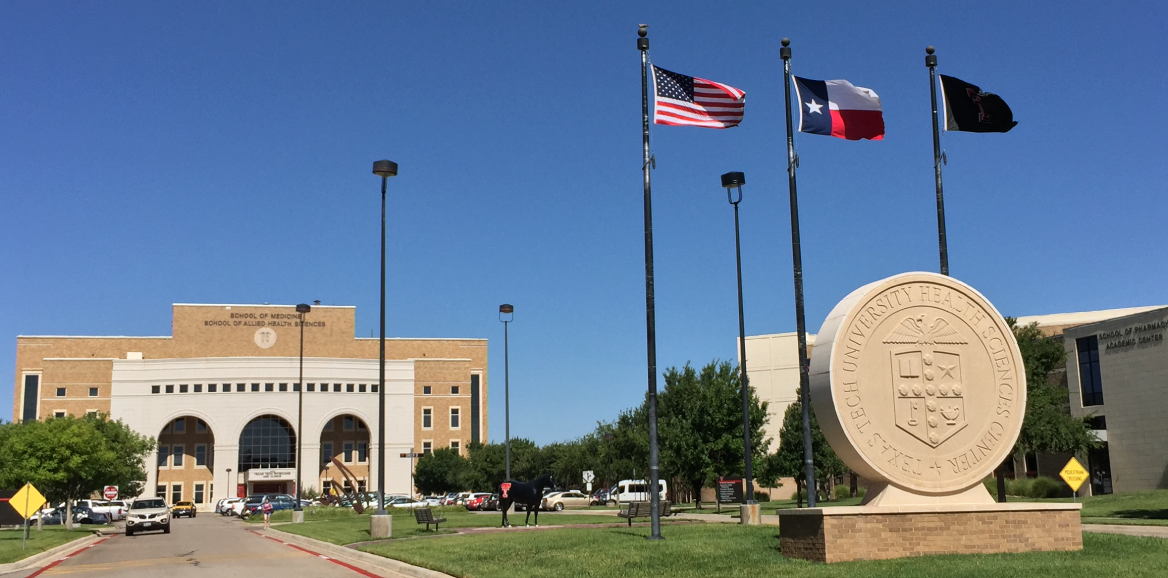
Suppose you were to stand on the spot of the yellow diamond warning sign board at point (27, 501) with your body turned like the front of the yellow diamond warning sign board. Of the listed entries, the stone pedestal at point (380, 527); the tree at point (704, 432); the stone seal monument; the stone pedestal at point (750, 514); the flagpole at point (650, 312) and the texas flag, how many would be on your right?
0

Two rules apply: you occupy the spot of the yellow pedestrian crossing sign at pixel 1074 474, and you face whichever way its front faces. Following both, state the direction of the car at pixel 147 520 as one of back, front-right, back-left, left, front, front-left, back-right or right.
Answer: right

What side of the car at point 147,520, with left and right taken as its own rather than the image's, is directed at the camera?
front

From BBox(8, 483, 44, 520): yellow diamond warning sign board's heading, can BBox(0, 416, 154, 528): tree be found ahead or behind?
behind

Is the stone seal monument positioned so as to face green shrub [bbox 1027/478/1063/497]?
no

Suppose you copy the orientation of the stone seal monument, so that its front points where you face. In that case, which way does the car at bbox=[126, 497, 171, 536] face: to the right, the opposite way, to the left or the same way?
the same way

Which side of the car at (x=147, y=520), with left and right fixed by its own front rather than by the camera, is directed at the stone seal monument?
front

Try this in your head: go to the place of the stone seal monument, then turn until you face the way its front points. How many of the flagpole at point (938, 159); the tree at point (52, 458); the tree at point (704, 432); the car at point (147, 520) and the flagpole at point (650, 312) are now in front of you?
0

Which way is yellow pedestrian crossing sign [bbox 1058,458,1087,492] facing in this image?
toward the camera

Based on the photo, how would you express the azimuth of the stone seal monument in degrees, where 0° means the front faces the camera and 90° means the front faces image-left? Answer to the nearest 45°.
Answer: approximately 315°

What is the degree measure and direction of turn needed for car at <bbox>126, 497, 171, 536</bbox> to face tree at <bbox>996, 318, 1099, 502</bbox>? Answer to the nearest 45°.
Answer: approximately 90° to its left

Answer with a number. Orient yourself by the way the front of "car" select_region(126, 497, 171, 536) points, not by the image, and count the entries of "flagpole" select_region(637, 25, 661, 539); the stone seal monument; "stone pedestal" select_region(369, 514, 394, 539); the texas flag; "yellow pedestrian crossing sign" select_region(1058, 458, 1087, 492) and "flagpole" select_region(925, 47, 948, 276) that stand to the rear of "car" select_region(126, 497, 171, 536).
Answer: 0

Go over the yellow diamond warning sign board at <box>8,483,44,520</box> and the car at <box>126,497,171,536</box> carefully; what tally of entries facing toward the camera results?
2

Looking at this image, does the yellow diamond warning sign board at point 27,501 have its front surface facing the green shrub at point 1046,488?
no

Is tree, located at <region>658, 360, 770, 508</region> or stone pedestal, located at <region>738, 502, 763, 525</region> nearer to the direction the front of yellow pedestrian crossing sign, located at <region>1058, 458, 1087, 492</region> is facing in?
the stone pedestal
